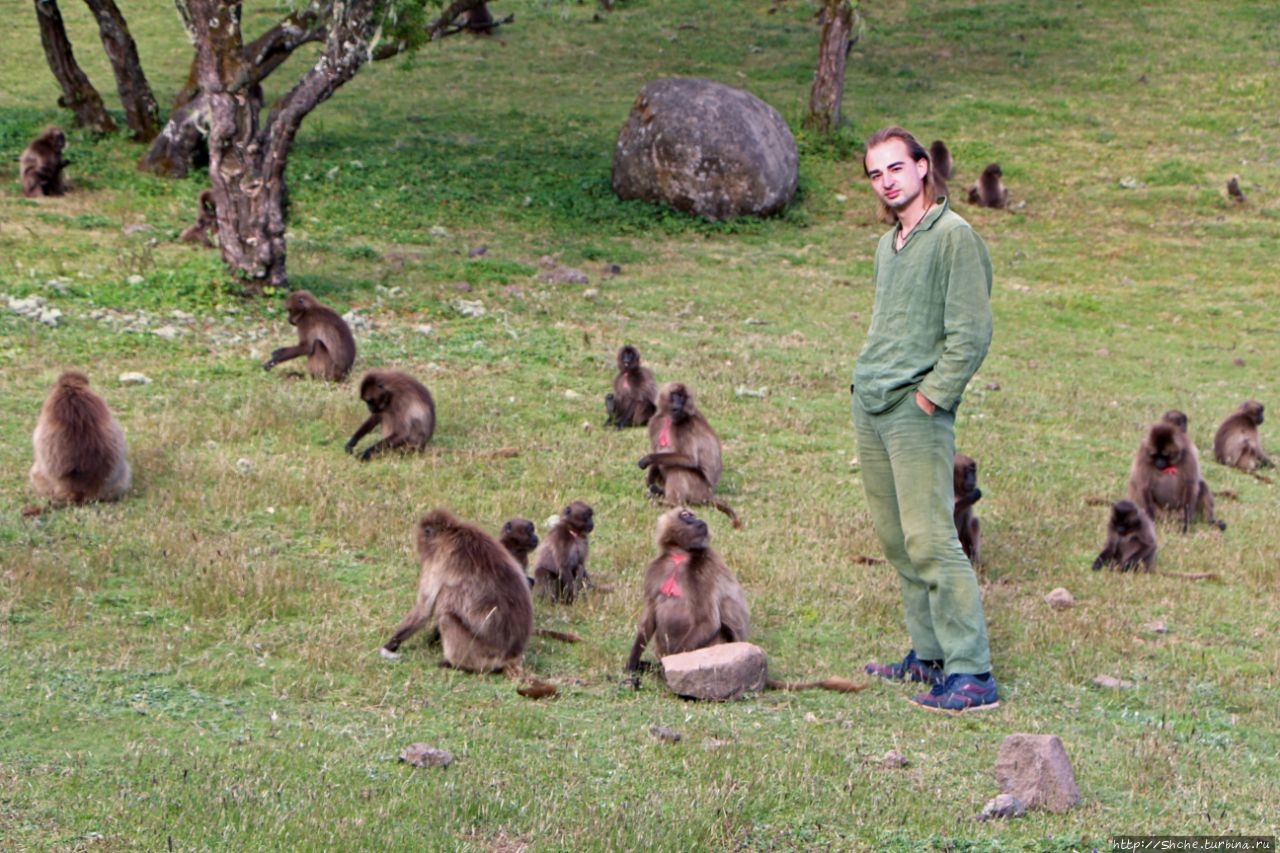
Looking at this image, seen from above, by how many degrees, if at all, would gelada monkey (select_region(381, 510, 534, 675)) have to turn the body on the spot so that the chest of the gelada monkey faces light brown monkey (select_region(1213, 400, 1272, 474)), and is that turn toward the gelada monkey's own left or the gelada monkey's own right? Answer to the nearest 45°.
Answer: approximately 135° to the gelada monkey's own right

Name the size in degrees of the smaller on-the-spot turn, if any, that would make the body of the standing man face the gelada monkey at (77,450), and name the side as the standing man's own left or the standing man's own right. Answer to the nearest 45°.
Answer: approximately 45° to the standing man's own right

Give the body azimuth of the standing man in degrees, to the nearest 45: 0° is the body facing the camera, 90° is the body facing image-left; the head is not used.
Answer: approximately 45°

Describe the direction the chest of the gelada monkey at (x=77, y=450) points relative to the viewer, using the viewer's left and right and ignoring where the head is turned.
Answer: facing away from the viewer

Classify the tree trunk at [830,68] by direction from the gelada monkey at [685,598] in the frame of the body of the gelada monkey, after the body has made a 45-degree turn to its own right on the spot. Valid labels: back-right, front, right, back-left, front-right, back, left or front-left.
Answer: right

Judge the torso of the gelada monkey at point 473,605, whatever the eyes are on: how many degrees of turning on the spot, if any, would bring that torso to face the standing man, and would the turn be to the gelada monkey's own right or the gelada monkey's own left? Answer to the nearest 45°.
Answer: approximately 180°

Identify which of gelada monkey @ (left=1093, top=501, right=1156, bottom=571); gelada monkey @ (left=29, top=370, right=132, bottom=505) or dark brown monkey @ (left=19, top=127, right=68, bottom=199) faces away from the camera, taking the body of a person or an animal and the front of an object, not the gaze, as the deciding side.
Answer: gelada monkey @ (left=29, top=370, right=132, bottom=505)

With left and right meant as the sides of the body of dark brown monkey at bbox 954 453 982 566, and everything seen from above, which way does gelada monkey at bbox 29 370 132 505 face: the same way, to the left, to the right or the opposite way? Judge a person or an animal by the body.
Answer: the opposite way

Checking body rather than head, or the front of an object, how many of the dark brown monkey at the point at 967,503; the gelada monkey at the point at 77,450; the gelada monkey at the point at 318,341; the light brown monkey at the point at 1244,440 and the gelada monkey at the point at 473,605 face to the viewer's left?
2

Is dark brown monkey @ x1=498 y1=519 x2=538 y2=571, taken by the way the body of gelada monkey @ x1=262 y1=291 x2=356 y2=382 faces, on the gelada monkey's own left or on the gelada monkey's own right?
on the gelada monkey's own left

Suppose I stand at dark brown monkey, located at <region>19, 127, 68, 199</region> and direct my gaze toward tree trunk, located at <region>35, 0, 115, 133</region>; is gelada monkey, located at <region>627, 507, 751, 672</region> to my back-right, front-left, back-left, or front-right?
back-right

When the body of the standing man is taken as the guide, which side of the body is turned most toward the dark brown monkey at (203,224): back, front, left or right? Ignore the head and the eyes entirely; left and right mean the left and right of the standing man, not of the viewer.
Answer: right

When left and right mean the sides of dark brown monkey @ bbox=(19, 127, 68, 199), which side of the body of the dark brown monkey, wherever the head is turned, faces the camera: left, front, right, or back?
right

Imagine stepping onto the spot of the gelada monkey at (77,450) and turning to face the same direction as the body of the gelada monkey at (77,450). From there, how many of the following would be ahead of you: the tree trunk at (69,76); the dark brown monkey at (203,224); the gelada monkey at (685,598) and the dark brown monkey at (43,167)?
3
